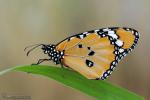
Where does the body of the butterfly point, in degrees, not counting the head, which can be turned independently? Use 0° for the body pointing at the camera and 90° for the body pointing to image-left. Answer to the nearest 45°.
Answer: approximately 90°
